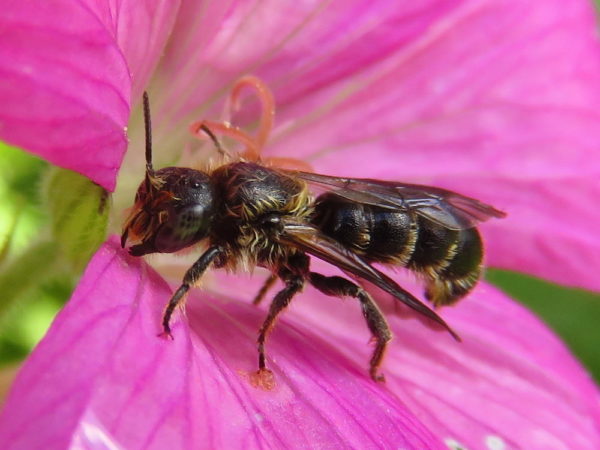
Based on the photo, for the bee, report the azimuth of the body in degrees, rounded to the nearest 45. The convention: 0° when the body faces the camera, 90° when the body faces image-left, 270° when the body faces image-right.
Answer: approximately 90°

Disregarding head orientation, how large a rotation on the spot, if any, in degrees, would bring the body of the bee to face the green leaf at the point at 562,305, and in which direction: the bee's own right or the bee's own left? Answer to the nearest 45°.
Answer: approximately 135° to the bee's own right

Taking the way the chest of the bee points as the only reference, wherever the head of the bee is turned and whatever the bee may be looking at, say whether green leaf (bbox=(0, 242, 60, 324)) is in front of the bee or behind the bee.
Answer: in front

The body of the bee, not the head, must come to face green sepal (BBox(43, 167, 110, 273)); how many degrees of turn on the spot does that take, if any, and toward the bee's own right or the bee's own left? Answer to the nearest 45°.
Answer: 0° — it already faces it
